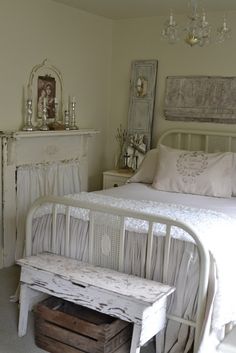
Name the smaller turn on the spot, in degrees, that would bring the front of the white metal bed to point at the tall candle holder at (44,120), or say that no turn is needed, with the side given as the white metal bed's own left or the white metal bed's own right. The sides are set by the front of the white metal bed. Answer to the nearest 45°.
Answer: approximately 90° to the white metal bed's own right

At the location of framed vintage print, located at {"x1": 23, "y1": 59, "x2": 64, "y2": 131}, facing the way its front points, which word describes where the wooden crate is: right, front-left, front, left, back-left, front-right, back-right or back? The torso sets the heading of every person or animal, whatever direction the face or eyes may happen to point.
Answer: front-right

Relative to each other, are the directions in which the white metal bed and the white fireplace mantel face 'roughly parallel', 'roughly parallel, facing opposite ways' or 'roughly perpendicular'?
roughly perpendicular

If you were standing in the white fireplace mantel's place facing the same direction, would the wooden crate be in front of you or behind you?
in front

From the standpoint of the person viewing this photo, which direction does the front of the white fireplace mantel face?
facing the viewer and to the right of the viewer

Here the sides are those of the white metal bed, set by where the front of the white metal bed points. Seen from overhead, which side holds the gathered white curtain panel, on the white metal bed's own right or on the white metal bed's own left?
on the white metal bed's own right

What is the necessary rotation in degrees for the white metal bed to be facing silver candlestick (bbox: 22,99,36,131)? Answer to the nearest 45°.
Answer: approximately 90° to its right
